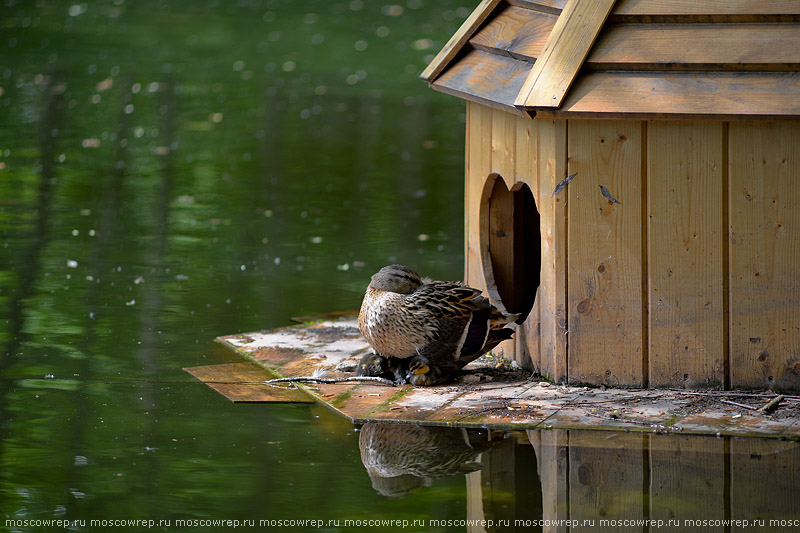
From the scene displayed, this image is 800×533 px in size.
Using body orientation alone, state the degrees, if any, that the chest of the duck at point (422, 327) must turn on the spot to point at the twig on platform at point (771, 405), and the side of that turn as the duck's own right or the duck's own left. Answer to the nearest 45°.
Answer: approximately 135° to the duck's own left

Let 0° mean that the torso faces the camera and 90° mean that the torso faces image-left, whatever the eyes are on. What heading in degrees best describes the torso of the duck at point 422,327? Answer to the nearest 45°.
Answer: approximately 45°
